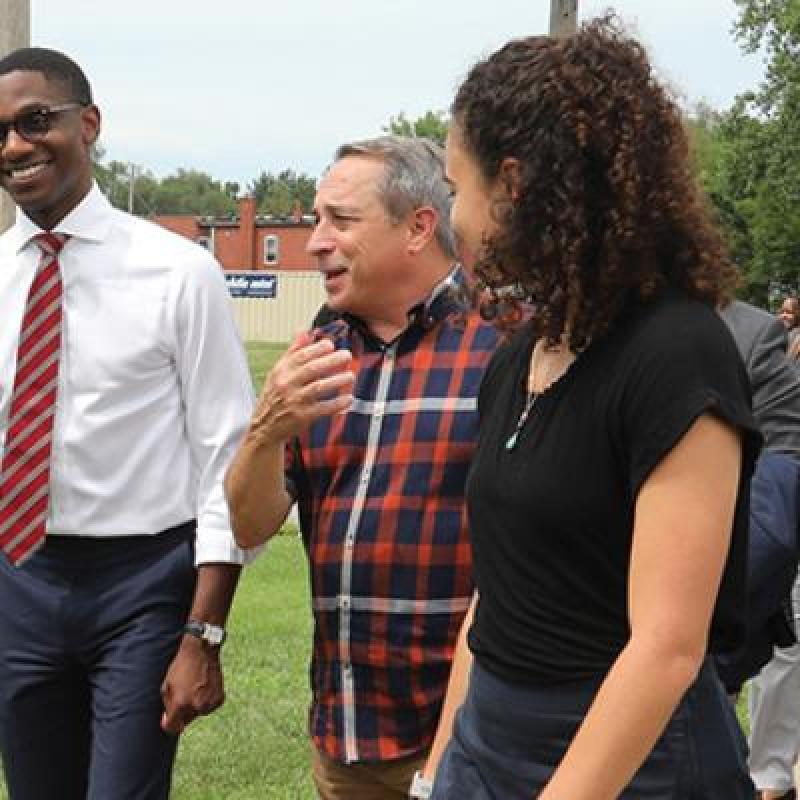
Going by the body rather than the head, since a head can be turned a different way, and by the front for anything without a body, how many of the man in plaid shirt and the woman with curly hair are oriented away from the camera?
0

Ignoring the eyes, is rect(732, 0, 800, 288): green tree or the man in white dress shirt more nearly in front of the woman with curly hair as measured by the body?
the man in white dress shirt

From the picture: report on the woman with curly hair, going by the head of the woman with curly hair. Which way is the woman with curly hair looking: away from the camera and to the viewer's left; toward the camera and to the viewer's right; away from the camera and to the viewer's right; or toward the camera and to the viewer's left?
away from the camera and to the viewer's left

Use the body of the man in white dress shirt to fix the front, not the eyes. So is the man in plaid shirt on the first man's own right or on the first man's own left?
on the first man's own left

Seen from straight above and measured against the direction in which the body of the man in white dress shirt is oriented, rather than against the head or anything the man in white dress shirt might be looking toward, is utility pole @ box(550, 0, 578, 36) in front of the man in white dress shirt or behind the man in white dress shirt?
behind

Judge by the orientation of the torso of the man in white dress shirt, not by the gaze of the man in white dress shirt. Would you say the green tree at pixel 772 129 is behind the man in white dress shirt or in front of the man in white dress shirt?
behind

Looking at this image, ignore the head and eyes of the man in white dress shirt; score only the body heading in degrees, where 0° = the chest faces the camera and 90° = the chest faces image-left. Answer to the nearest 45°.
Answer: approximately 45°

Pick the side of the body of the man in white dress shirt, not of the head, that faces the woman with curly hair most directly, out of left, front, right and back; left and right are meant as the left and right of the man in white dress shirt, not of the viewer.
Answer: left

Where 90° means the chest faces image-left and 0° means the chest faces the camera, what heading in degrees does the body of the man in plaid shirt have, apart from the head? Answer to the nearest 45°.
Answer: approximately 45°

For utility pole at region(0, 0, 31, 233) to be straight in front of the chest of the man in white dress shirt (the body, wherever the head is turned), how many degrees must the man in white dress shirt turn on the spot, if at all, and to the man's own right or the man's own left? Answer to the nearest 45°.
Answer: approximately 135° to the man's own right
